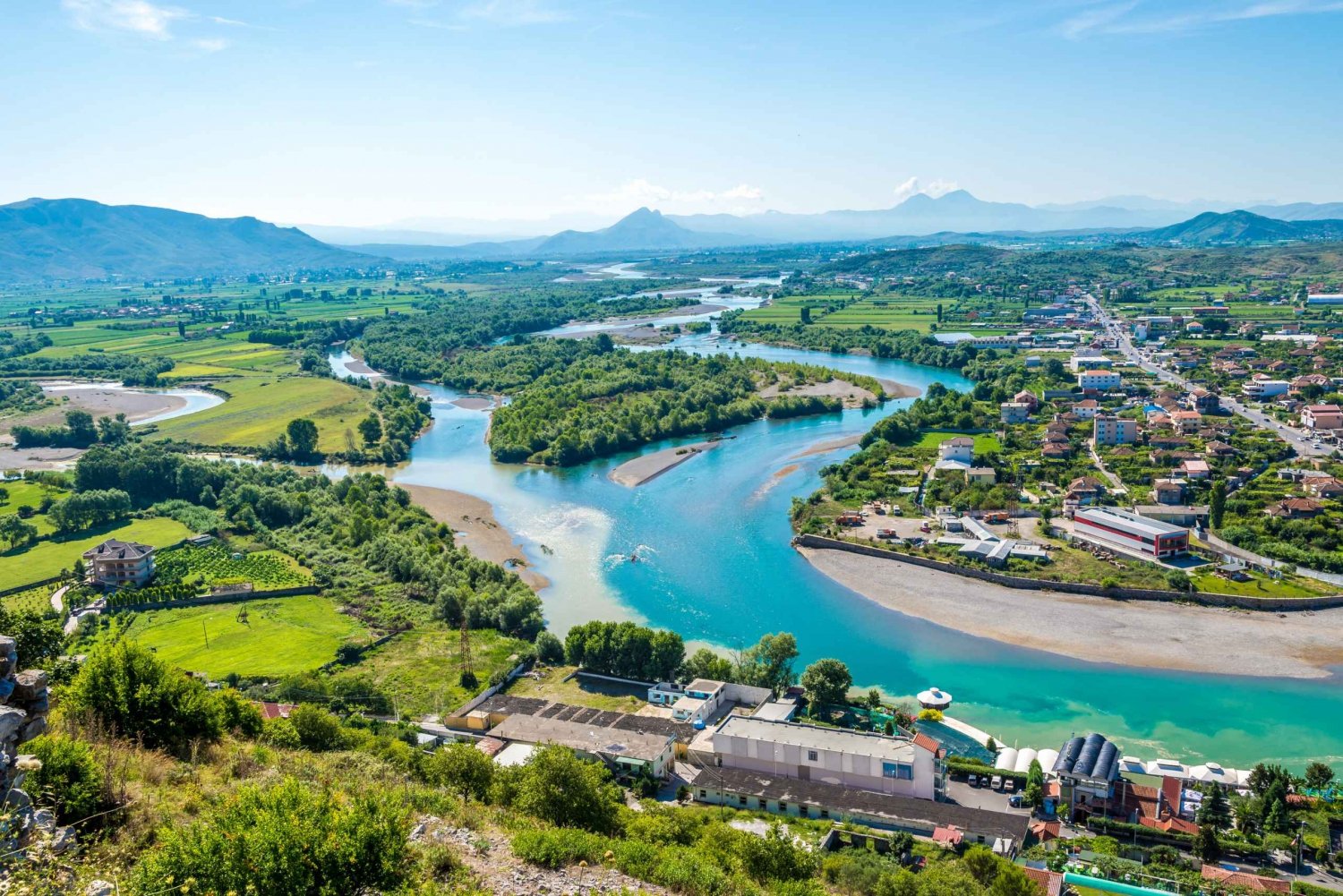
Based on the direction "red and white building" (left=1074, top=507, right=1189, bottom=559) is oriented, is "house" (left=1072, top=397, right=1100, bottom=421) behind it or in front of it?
behind

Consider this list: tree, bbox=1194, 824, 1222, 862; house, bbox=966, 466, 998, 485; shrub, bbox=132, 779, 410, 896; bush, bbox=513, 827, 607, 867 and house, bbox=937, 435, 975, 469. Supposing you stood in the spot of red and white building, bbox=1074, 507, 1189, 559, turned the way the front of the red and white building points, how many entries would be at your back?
2

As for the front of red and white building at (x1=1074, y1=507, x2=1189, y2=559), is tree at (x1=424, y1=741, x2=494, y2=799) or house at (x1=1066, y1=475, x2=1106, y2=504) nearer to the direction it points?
the tree

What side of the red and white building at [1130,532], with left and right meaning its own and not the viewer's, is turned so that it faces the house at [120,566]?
right

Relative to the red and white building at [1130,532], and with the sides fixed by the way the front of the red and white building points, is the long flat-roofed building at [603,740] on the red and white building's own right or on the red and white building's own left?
on the red and white building's own right

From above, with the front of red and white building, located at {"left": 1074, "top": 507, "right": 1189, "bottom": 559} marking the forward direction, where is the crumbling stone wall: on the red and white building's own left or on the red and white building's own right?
on the red and white building's own right

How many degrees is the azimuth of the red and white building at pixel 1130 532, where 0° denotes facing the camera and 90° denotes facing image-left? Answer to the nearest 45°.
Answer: approximately 315°

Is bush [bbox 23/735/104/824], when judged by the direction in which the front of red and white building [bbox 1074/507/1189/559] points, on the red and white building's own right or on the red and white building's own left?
on the red and white building's own right
